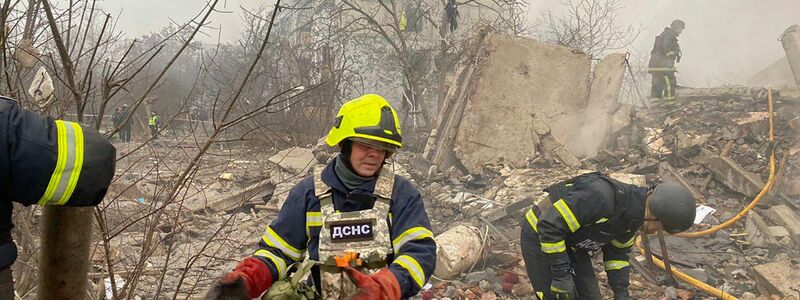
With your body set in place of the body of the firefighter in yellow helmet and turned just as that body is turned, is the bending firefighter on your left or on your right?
on your left

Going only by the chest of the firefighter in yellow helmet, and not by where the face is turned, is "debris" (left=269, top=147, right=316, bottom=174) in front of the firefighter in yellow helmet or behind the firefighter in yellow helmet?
behind

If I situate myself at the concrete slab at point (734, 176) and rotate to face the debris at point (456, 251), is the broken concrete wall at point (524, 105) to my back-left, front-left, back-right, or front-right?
front-right

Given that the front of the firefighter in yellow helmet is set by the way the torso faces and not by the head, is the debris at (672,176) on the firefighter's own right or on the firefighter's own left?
on the firefighter's own left

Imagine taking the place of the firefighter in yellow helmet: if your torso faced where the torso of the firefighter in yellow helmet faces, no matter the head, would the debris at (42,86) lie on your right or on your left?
on your right

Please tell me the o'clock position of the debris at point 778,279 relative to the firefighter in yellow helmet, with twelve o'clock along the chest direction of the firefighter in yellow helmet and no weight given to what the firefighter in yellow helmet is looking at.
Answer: The debris is roughly at 8 o'clock from the firefighter in yellow helmet.

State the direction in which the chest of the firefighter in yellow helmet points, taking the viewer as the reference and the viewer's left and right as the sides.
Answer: facing the viewer
